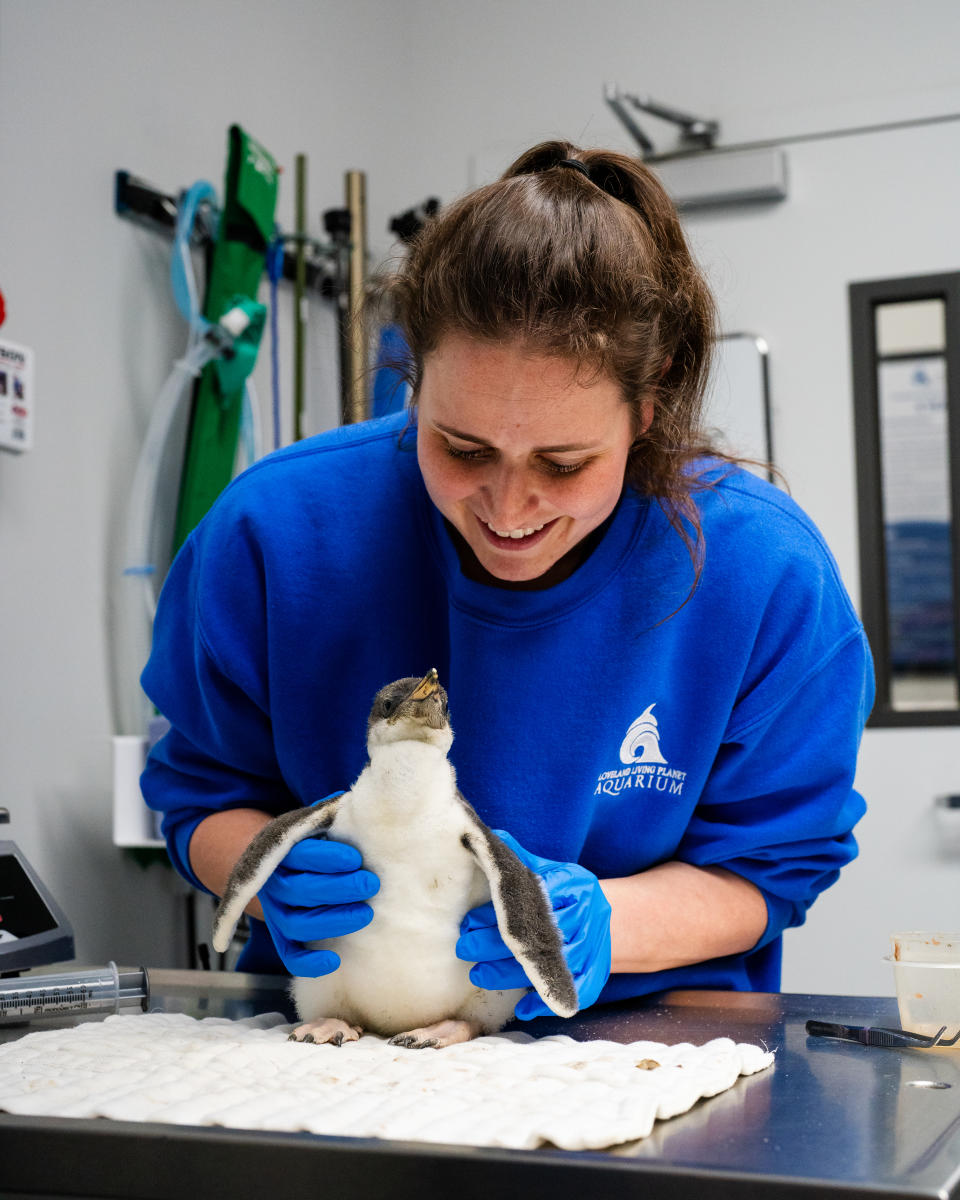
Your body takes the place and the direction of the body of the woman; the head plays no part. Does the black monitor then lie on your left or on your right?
on your right

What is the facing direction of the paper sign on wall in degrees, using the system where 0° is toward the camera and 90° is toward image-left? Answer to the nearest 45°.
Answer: approximately 315°

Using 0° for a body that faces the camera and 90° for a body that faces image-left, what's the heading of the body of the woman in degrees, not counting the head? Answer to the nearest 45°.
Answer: approximately 0°

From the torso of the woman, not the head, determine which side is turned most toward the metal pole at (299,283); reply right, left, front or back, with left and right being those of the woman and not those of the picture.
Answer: back
